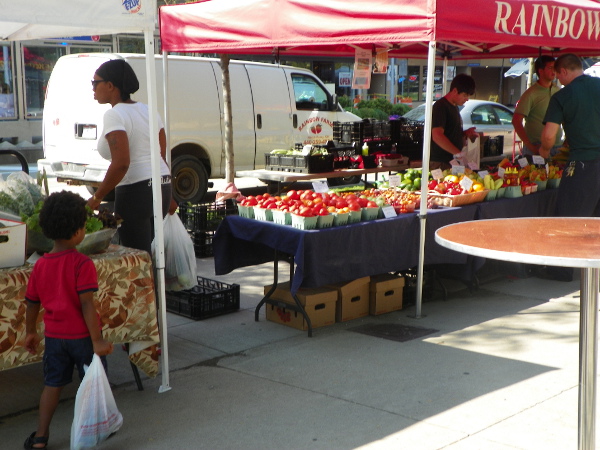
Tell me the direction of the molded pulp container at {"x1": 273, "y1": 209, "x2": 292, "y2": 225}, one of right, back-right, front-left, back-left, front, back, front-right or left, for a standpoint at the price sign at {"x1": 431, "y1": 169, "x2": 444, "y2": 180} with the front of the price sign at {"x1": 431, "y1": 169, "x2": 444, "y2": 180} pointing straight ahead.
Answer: front-right

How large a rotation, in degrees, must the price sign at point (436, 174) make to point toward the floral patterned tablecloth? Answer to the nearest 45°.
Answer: approximately 45° to its right

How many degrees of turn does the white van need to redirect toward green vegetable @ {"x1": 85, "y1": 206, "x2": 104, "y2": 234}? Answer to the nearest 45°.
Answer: approximately 135° to its right

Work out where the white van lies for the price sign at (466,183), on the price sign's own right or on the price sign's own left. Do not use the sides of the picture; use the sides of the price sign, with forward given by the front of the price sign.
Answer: on the price sign's own right

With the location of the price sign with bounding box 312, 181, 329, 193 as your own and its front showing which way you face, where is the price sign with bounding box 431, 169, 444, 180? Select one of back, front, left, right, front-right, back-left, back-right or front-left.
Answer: back-left

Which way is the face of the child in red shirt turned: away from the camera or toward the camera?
away from the camera

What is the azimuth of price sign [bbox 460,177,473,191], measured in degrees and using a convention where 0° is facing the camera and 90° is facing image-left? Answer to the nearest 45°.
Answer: approximately 0°

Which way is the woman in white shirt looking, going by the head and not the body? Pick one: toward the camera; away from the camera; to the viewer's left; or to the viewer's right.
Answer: to the viewer's left

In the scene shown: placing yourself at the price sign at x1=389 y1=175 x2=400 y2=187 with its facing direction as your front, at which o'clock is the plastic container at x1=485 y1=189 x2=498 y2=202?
The plastic container is roughly at 8 o'clock from the price sign.
